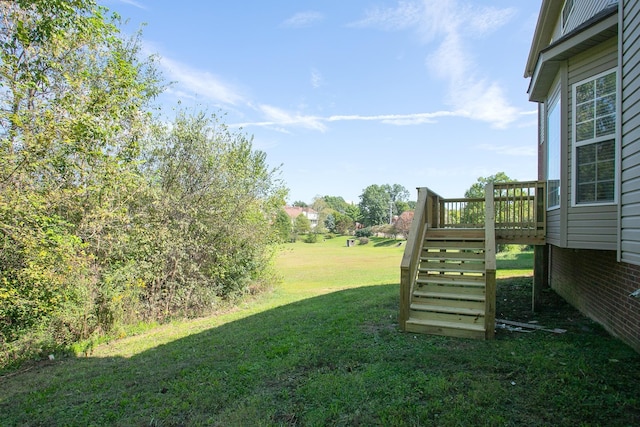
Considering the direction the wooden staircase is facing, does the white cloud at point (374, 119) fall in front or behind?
behind

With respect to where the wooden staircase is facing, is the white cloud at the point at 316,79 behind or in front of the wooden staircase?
behind

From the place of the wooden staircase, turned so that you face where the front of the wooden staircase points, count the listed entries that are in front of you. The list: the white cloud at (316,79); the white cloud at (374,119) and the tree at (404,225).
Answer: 0

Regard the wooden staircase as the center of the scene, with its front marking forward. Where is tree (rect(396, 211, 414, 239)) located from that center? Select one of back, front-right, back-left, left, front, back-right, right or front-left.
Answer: back

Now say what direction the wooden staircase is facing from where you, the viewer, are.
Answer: facing the viewer

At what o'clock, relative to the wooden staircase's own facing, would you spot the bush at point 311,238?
The bush is roughly at 5 o'clock from the wooden staircase.

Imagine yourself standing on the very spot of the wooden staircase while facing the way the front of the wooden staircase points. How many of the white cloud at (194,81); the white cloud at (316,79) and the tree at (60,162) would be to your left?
0

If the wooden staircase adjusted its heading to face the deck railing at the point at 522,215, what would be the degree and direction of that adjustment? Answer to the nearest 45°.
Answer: approximately 135° to its left

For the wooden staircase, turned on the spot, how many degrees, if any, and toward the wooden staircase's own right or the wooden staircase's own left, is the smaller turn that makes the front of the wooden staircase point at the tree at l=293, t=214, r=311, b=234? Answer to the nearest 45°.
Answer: approximately 135° to the wooden staircase's own right
